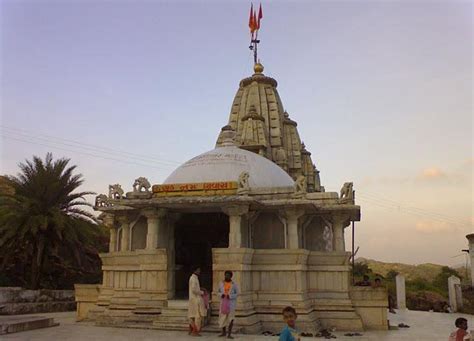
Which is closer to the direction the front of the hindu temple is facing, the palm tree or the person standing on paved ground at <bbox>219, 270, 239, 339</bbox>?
the person standing on paved ground

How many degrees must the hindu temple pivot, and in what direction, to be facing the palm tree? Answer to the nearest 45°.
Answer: approximately 90° to its right

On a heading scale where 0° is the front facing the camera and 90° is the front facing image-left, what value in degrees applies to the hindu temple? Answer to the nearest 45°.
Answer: approximately 45°

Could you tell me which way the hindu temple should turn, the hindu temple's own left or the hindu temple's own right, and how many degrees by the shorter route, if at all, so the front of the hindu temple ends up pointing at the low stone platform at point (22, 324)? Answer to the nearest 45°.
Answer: approximately 45° to the hindu temple's own right
